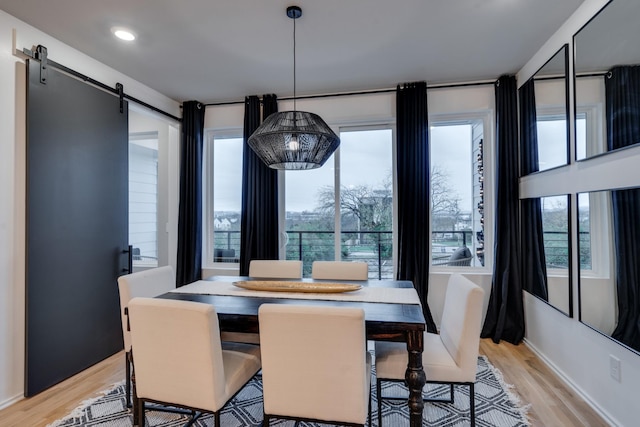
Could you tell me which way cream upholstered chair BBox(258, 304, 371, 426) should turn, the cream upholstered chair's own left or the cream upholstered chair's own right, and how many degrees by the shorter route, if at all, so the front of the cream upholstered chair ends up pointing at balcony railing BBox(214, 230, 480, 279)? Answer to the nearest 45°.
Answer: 0° — it already faces it

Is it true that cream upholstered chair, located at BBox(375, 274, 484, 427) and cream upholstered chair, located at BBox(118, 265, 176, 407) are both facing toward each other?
yes

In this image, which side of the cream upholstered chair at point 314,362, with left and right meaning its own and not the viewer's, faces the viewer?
back

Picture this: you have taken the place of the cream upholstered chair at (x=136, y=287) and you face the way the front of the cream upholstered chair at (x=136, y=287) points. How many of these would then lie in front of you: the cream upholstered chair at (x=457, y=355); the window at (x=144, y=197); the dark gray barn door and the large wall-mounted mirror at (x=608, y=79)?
2

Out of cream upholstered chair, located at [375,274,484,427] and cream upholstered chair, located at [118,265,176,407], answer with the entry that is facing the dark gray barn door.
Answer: cream upholstered chair, located at [375,274,484,427]

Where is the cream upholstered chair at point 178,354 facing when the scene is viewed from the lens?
facing away from the viewer and to the right of the viewer

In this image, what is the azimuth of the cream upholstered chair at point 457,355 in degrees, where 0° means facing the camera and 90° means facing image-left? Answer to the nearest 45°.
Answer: approximately 90°

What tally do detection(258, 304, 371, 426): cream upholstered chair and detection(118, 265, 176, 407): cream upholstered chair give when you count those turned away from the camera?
1

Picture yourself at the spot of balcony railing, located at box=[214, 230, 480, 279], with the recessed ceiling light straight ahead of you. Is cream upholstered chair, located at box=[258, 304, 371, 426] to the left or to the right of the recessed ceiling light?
left

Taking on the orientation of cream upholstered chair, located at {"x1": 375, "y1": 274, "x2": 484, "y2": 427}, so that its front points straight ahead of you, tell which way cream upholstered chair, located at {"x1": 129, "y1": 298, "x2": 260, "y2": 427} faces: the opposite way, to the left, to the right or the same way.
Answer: to the right

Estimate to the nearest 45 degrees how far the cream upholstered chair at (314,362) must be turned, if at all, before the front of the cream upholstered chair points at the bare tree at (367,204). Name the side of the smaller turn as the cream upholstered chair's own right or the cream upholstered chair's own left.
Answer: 0° — it already faces it
